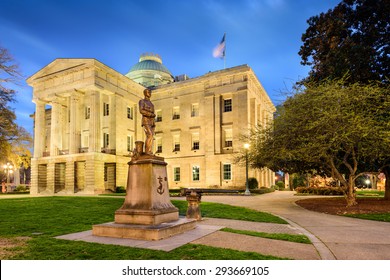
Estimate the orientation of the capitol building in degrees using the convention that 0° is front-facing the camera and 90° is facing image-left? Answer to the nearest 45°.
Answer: approximately 45°

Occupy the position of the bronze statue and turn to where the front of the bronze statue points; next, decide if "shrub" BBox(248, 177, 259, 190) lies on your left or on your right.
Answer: on your left

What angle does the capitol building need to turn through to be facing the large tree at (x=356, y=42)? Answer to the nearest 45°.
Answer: approximately 90° to its left

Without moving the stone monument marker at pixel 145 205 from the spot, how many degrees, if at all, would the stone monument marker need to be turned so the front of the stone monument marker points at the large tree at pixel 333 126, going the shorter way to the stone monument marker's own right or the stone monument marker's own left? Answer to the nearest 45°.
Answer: approximately 90° to the stone monument marker's own left
